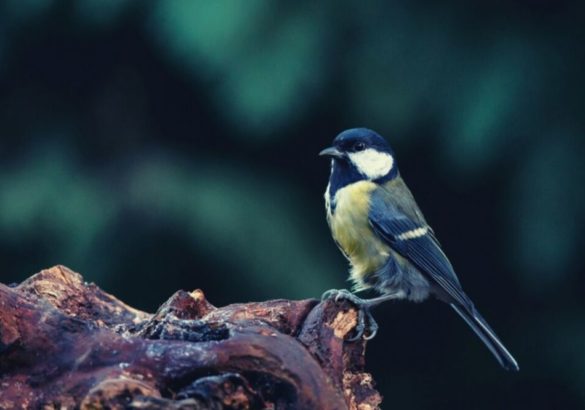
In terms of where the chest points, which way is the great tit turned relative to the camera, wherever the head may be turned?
to the viewer's left
